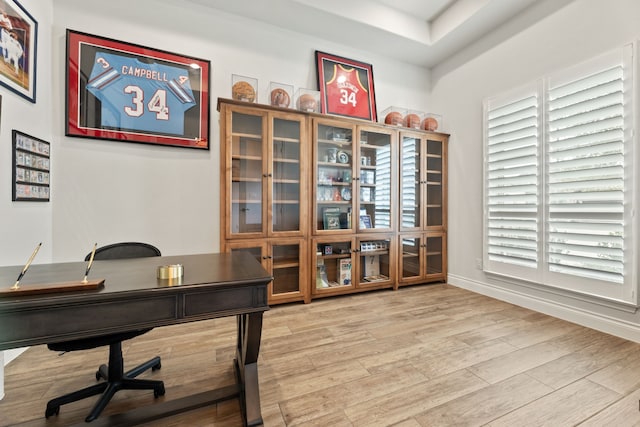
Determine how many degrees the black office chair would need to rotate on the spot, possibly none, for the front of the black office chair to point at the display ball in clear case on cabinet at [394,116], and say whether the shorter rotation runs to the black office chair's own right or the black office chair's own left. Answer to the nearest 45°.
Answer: approximately 135° to the black office chair's own left

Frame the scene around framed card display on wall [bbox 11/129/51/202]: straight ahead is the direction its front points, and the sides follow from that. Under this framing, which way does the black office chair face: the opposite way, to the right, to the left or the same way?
to the right

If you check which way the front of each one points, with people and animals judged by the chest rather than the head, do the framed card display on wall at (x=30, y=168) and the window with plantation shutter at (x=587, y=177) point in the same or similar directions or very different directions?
very different directions

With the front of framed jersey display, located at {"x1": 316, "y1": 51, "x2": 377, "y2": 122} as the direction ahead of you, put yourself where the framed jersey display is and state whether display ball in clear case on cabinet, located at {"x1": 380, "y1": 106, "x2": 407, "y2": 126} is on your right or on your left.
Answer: on your left

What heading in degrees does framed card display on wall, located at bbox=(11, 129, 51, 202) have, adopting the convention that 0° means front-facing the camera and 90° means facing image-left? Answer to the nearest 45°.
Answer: approximately 315°

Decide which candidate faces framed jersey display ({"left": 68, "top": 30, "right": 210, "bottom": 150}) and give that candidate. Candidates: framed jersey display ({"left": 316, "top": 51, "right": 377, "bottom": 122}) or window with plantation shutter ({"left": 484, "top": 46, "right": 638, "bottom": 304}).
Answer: the window with plantation shutter

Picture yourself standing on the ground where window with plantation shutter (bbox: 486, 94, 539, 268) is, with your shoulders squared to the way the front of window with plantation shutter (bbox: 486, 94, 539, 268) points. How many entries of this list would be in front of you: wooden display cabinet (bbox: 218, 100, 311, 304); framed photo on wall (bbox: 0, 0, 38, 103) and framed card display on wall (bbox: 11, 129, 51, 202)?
3

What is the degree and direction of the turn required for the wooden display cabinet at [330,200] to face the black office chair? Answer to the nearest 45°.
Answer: approximately 90° to its right

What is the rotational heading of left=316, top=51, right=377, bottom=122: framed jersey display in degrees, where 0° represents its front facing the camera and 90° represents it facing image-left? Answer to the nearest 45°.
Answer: approximately 315°

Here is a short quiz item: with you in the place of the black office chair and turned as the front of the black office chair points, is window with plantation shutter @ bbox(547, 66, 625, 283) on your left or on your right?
on your left

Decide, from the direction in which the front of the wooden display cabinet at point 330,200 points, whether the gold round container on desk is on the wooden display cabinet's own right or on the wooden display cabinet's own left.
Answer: on the wooden display cabinet's own right

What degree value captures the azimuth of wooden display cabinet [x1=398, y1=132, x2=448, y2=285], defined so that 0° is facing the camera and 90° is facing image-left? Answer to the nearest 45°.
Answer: approximately 315°
